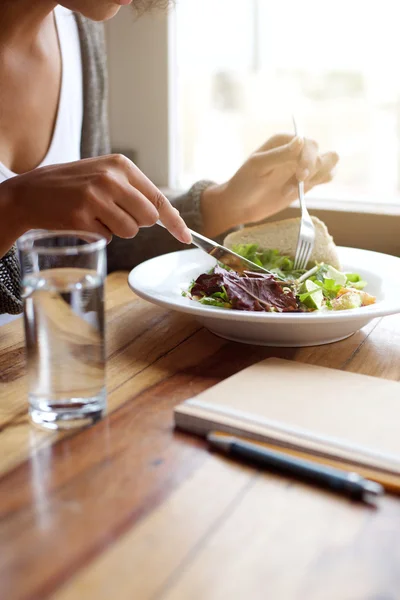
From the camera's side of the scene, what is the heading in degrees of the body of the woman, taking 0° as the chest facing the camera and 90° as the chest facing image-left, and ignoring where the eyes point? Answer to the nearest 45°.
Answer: approximately 315°

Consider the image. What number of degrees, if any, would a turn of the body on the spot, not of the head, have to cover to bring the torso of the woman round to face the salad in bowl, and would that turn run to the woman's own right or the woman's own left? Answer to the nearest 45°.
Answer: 0° — they already face it
